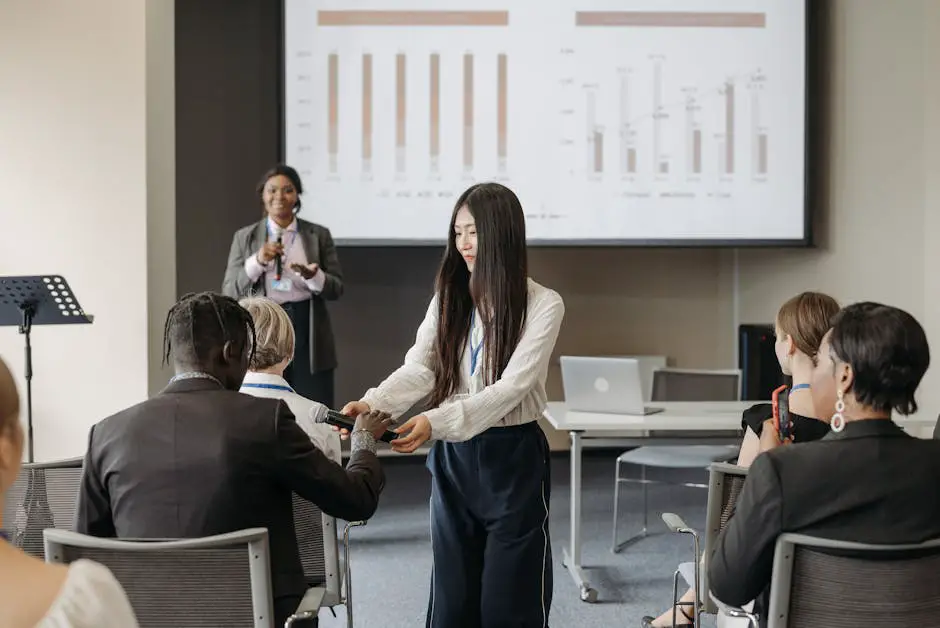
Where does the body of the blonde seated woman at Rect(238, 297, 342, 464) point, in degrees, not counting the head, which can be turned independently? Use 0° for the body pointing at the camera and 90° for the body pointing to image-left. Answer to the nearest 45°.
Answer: approximately 225°

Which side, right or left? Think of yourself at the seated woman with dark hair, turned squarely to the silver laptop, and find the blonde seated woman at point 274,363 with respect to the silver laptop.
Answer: left

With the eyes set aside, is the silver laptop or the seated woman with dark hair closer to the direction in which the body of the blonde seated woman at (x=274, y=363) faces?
the silver laptop

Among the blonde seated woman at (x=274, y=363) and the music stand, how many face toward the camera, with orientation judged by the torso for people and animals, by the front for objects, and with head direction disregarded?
0

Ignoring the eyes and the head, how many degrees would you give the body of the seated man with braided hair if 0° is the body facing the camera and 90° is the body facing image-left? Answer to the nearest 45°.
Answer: approximately 225°

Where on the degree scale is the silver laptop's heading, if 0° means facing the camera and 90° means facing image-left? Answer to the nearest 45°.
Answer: approximately 225°

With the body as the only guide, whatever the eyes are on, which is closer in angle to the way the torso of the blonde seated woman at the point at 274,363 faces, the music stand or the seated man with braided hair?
the music stand

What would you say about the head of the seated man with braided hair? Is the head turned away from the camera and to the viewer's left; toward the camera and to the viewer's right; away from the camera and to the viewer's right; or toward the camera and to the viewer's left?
away from the camera and to the viewer's right

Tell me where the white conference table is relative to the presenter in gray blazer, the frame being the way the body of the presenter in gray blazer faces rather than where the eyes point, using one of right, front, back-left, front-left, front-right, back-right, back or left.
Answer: front-left

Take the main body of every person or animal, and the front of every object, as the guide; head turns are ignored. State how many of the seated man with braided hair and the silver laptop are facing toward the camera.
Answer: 0

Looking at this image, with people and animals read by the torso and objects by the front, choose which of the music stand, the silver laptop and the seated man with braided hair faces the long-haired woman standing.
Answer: the seated man with braided hair

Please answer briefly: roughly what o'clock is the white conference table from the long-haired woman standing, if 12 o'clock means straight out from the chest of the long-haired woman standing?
The white conference table is roughly at 5 o'clock from the long-haired woman standing.

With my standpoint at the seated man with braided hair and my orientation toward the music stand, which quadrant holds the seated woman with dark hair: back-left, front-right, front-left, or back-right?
back-right

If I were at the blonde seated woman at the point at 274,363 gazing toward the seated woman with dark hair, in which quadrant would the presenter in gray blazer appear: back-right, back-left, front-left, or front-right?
back-left
